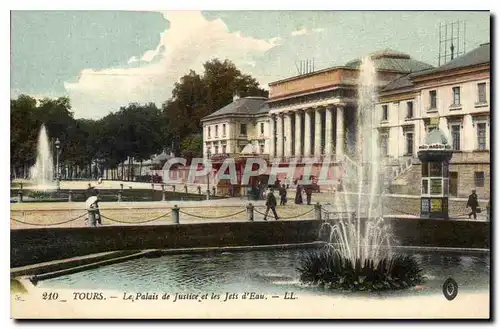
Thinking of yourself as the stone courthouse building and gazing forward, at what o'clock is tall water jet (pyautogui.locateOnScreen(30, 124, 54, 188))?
The tall water jet is roughly at 1 o'clock from the stone courthouse building.

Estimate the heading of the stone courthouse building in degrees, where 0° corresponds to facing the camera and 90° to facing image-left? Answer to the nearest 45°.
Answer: approximately 45°
